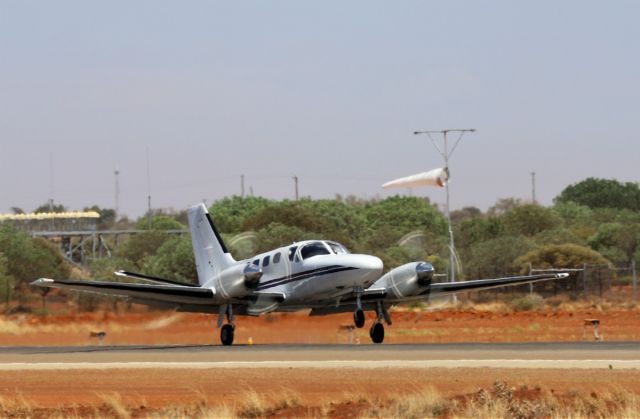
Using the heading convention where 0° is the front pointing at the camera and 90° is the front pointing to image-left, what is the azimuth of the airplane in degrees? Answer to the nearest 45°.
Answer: approximately 315°
